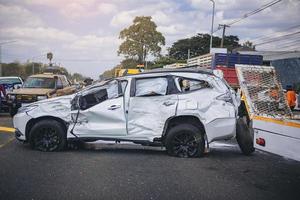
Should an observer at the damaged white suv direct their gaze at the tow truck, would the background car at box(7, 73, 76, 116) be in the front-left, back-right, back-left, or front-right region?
back-left

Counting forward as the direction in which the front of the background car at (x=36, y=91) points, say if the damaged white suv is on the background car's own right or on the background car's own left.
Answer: on the background car's own left

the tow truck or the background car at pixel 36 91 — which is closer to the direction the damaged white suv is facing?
the background car

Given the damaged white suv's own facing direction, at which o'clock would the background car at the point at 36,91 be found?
The background car is roughly at 2 o'clock from the damaged white suv.

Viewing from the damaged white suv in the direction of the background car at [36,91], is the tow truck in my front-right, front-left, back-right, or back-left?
back-right

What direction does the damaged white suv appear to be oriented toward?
to the viewer's left

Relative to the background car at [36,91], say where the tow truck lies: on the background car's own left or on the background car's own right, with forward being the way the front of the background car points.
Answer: on the background car's own left

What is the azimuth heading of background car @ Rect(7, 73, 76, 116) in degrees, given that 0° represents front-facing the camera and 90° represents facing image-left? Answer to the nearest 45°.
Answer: approximately 45°
